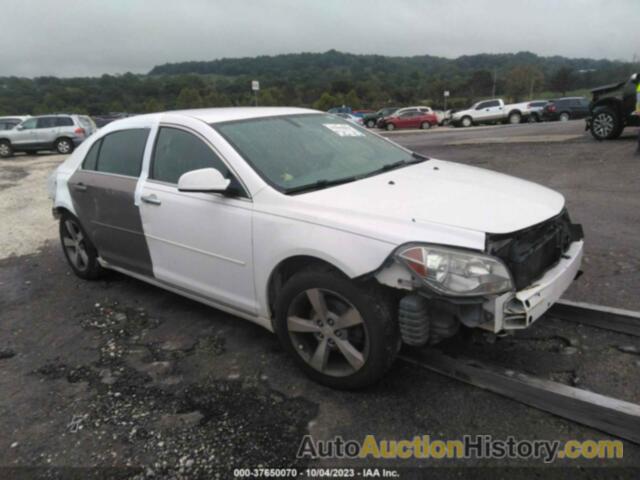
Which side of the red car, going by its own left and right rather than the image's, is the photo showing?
left

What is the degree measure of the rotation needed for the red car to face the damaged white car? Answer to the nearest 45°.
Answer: approximately 90° to its left

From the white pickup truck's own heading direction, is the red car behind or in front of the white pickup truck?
in front

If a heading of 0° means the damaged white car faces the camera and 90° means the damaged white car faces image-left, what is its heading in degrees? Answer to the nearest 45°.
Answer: approximately 315°

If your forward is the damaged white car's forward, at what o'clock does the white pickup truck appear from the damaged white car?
The white pickup truck is roughly at 8 o'clock from the damaged white car.

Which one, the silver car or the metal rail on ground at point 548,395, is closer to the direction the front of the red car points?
the silver car

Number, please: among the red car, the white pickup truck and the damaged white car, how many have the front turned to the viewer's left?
2

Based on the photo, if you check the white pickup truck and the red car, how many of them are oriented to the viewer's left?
2

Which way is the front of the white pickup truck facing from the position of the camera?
facing to the left of the viewer

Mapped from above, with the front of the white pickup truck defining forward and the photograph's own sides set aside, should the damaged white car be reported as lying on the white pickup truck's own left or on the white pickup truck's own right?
on the white pickup truck's own left

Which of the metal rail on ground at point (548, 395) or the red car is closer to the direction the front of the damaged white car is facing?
the metal rail on ground

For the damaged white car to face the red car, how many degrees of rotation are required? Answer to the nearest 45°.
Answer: approximately 135° to its left

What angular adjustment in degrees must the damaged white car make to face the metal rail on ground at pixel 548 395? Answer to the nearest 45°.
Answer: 0° — it already faces it

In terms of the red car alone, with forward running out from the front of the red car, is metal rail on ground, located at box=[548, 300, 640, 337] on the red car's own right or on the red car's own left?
on the red car's own left
